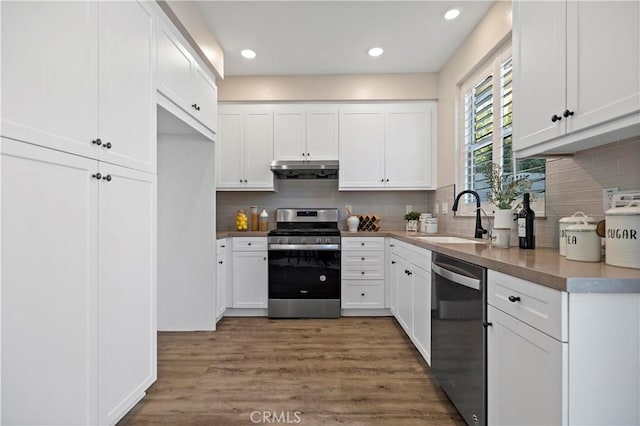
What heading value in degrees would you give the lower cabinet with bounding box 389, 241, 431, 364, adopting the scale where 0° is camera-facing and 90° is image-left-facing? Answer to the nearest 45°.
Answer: approximately 90°

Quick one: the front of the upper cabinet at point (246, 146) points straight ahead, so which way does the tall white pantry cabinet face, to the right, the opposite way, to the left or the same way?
to the left

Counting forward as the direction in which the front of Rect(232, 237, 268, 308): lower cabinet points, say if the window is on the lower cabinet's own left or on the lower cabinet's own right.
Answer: on the lower cabinet's own left

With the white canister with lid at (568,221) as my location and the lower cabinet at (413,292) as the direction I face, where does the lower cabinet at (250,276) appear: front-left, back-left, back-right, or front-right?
front-left

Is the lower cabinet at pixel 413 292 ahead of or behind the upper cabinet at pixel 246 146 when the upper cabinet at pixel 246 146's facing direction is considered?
ahead

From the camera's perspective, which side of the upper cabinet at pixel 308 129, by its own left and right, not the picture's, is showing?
front

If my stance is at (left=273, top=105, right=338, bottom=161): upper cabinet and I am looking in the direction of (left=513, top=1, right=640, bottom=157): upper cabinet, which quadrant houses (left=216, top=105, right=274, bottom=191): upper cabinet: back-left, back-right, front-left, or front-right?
back-right

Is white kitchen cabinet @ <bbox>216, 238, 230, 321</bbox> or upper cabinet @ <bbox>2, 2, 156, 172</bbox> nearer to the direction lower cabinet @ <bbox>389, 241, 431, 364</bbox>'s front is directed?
the white kitchen cabinet

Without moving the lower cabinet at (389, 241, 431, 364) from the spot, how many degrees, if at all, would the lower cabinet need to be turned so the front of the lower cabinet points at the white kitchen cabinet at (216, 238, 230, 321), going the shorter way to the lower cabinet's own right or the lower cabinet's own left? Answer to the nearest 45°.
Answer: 0° — it already faces it

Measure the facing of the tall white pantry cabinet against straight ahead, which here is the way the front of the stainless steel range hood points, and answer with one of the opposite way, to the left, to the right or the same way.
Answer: to the left

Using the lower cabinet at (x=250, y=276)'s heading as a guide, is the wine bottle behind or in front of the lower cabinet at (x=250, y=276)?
in front

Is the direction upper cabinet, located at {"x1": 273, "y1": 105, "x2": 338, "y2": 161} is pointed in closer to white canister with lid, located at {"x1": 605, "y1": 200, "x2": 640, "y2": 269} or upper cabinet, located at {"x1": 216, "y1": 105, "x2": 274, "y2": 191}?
the white canister with lid

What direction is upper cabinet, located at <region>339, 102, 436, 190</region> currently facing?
toward the camera

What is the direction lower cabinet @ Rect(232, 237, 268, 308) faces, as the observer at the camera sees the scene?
facing the viewer

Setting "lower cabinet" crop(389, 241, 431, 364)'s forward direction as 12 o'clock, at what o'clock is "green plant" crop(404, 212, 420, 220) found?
The green plant is roughly at 3 o'clock from the lower cabinet.

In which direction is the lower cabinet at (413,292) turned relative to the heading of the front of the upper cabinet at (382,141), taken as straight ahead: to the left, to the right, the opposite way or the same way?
to the right

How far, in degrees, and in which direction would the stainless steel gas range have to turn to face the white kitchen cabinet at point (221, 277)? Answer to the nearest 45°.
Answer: approximately 90° to its right
